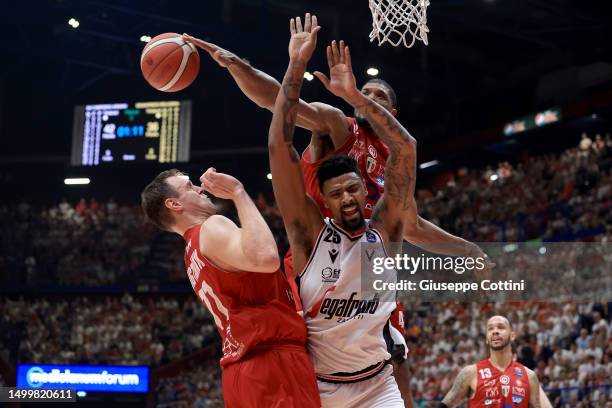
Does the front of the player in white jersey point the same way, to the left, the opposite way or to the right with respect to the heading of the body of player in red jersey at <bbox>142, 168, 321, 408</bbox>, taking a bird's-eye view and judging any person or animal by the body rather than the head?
to the right

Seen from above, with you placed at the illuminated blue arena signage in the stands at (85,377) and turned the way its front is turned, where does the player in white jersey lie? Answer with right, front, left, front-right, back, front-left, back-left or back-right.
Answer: front

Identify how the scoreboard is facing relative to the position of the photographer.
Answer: facing the viewer

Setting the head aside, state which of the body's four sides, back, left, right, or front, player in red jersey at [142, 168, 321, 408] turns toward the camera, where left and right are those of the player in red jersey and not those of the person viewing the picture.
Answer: right

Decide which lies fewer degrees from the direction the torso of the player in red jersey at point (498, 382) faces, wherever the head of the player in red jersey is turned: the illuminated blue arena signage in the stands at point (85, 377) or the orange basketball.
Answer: the orange basketball

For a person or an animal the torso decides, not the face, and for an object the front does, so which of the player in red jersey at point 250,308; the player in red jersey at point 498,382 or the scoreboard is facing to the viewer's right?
the player in red jersey at point 250,308

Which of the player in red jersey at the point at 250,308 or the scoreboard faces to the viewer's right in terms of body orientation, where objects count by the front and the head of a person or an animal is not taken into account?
the player in red jersey

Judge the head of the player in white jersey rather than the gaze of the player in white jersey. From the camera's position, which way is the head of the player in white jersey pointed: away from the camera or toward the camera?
toward the camera

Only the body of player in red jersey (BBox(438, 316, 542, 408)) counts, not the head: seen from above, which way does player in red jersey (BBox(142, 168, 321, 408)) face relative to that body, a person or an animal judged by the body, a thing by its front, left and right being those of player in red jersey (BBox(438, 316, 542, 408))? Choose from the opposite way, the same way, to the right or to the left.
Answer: to the left

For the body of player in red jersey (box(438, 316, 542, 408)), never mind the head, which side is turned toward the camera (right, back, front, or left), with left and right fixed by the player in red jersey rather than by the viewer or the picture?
front

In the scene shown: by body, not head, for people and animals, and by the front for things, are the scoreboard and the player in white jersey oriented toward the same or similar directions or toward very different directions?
same or similar directions

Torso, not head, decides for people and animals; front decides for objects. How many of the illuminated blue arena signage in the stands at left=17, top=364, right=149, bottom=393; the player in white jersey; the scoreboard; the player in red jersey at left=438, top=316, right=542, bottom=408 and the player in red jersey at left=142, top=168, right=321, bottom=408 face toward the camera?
4

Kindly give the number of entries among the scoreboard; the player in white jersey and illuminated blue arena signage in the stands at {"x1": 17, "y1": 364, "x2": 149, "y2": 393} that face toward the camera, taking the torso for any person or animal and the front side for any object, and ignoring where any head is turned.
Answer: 3

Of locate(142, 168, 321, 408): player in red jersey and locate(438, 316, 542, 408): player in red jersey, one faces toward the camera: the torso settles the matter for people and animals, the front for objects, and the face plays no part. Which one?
locate(438, 316, 542, 408): player in red jersey

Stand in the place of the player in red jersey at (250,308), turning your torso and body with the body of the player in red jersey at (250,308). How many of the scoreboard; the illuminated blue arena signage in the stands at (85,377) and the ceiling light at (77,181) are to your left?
3
